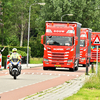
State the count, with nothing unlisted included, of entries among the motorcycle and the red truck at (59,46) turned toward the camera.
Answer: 2

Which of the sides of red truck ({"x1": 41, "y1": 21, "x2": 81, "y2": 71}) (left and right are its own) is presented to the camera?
front

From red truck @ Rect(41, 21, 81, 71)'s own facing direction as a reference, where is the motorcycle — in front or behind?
in front

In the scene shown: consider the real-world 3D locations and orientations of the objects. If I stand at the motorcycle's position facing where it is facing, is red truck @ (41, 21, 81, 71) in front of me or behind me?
behind

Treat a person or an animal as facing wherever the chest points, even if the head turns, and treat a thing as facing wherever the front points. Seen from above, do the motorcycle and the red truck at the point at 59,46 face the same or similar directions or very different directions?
same or similar directions

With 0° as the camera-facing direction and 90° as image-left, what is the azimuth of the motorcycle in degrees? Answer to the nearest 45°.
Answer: approximately 0°
